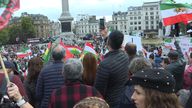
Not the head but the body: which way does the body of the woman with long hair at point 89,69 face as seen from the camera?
away from the camera

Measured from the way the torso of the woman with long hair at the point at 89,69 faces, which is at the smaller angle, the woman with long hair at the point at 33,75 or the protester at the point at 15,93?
the woman with long hair

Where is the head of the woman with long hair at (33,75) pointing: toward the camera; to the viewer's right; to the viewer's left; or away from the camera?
away from the camera

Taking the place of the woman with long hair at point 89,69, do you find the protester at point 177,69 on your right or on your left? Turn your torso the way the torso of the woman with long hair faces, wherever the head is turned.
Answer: on your right

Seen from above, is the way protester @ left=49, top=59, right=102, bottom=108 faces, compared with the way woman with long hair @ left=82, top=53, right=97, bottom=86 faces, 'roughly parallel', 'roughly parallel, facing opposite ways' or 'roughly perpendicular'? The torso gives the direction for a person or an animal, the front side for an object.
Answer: roughly parallel

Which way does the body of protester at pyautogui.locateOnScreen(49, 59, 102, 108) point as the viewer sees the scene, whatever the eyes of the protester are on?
away from the camera
